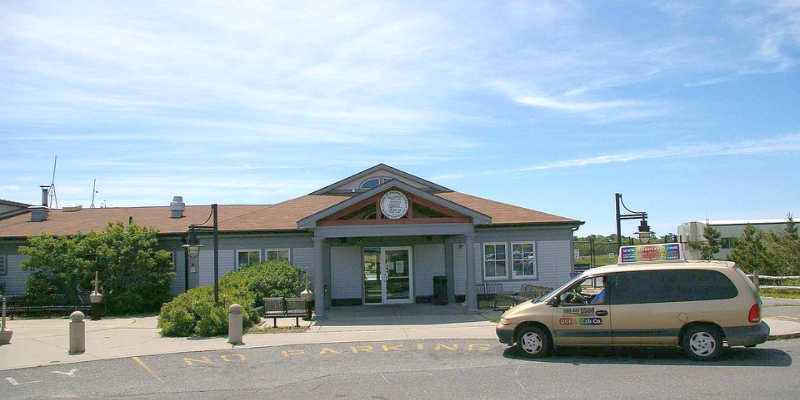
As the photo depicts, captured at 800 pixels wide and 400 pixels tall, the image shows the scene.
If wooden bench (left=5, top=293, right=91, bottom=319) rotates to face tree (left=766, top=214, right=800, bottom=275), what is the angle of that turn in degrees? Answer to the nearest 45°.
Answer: approximately 90° to its left

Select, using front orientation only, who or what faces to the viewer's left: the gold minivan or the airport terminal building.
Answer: the gold minivan

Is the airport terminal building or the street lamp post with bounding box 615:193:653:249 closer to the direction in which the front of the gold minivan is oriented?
the airport terminal building

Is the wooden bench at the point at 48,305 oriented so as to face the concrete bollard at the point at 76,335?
yes

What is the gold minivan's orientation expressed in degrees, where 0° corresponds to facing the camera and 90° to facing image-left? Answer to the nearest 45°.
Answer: approximately 90°

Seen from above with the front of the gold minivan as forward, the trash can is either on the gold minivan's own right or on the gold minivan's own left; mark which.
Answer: on the gold minivan's own right

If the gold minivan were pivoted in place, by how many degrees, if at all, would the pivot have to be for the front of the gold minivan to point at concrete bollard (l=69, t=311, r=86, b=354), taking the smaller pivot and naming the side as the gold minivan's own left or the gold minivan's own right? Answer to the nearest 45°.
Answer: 0° — it already faces it
